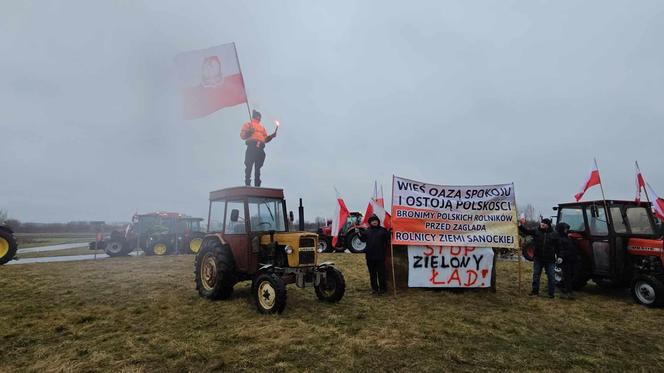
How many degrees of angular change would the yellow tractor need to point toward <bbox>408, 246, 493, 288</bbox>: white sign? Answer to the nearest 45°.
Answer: approximately 45° to its left

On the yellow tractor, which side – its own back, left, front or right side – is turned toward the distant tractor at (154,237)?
back

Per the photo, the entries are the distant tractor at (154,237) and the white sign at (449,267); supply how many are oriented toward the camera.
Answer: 1

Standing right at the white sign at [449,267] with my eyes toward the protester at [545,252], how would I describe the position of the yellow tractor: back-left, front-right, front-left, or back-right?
back-right

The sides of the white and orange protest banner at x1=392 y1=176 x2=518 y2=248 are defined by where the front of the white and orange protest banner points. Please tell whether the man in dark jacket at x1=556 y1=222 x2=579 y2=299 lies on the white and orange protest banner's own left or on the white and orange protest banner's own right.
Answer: on the white and orange protest banner's own left

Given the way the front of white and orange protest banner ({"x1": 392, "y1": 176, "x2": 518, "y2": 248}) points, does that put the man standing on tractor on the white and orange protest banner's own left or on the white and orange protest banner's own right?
on the white and orange protest banner's own right

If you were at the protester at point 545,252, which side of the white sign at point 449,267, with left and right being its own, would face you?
left

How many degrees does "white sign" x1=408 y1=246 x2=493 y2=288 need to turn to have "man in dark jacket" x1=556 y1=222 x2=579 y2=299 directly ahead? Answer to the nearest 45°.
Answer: approximately 90° to its left

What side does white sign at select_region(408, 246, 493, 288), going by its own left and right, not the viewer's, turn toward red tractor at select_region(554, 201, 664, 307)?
left

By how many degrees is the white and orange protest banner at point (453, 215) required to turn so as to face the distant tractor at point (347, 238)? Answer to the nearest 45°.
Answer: approximately 135° to its right
